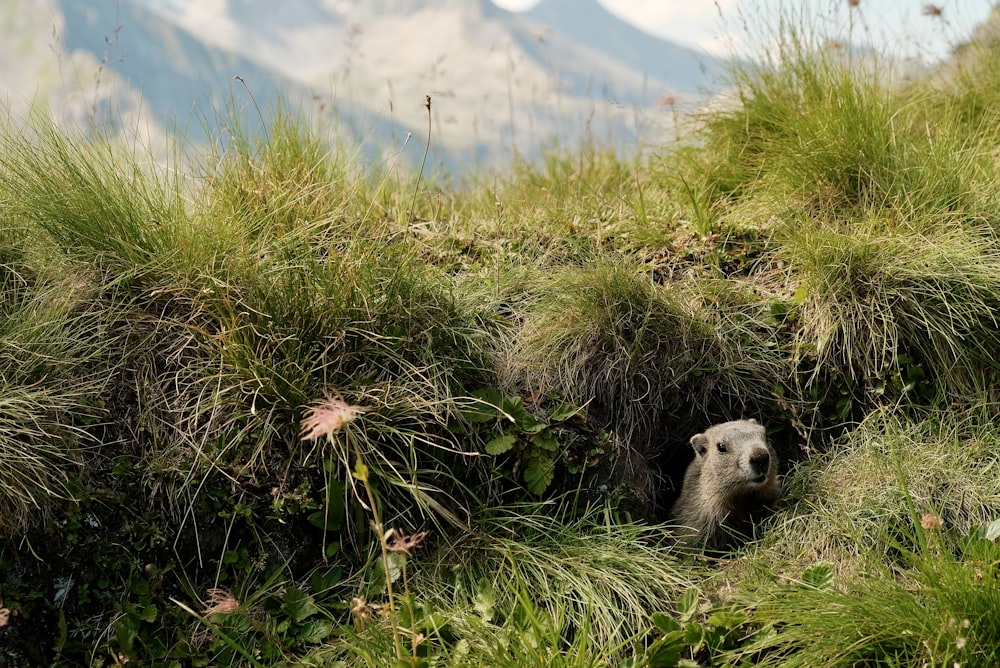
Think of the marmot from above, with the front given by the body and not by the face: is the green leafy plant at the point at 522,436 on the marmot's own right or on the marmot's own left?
on the marmot's own right

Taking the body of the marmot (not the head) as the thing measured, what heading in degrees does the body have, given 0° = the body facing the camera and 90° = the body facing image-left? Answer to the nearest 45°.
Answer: approximately 315°
